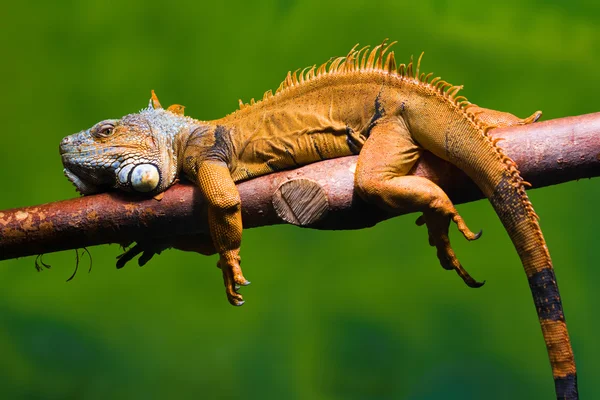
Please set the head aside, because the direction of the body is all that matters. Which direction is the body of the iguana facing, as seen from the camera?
to the viewer's left
